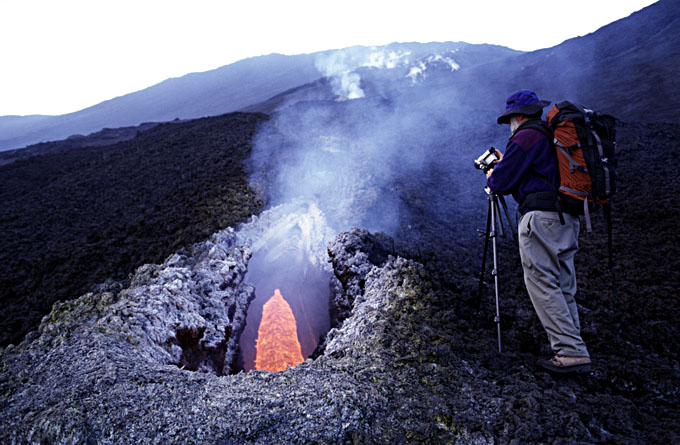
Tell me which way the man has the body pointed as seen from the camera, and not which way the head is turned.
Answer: to the viewer's left
